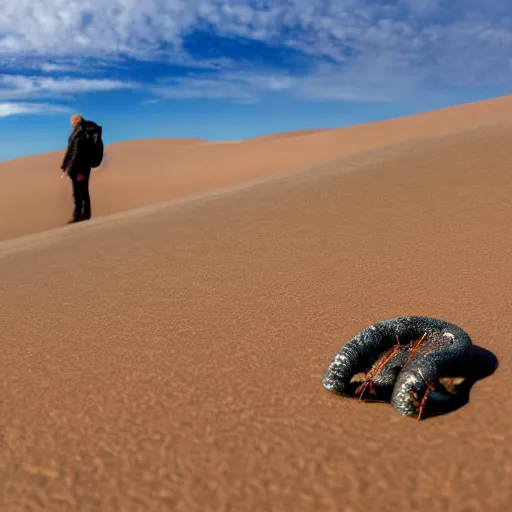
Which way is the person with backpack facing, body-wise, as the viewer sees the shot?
to the viewer's left

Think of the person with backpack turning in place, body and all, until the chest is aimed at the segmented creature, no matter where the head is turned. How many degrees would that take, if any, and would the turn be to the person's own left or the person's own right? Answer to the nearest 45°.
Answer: approximately 90° to the person's own left
